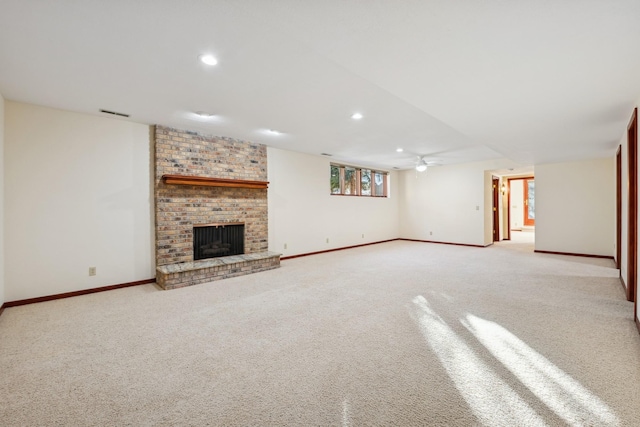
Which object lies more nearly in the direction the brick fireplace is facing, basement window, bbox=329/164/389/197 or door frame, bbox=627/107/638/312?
the door frame

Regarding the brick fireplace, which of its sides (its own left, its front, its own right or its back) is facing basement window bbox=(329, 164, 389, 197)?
left

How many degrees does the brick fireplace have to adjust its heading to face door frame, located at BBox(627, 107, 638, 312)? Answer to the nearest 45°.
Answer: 0° — it already faces it

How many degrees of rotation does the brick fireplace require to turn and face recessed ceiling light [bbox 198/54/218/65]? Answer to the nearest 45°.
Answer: approximately 45° to its right

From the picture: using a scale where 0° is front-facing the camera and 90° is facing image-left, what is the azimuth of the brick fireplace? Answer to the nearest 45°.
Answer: approximately 315°

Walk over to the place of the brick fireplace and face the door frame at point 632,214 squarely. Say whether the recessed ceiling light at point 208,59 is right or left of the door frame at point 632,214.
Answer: right

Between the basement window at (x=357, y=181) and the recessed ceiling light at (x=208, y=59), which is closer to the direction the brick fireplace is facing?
the recessed ceiling light
